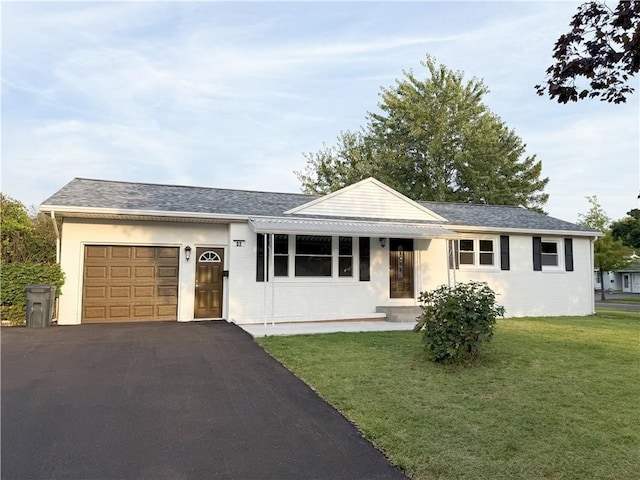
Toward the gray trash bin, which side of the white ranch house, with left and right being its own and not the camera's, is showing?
right

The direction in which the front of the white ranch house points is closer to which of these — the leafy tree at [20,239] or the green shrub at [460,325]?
the green shrub

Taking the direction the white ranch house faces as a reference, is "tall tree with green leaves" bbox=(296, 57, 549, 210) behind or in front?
behind

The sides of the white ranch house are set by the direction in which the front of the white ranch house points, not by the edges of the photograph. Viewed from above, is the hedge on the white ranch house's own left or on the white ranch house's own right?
on the white ranch house's own right

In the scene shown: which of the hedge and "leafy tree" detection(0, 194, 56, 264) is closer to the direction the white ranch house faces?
the hedge

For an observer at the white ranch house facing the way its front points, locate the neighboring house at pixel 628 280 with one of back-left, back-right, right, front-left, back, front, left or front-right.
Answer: back-left

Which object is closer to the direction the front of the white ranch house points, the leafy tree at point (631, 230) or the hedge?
the hedge

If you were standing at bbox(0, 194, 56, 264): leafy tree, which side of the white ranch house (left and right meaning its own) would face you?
right

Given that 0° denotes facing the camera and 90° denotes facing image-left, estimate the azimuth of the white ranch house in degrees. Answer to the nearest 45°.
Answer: approximately 0°

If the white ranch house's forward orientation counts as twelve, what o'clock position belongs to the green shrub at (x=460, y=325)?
The green shrub is roughly at 11 o'clock from the white ranch house.

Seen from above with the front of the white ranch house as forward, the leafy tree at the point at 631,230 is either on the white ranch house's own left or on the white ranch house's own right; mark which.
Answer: on the white ranch house's own left

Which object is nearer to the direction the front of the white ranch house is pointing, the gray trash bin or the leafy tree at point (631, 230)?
the gray trash bin
